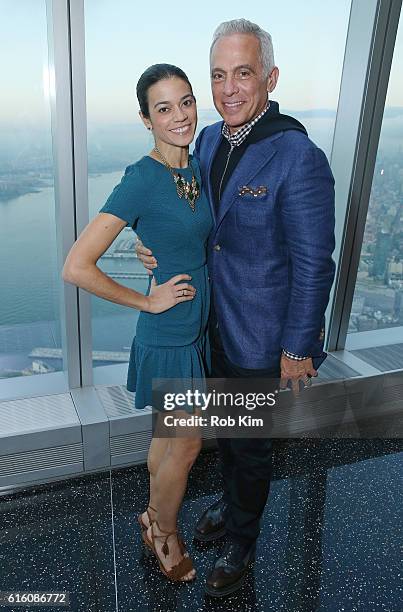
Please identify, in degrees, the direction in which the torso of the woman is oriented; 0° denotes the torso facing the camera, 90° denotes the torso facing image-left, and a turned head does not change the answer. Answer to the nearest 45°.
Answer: approximately 315°

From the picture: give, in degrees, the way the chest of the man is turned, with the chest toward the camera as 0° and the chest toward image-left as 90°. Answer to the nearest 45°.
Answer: approximately 45°
